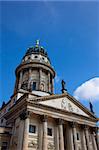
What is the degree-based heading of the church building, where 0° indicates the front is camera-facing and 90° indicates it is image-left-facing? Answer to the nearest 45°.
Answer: approximately 315°
